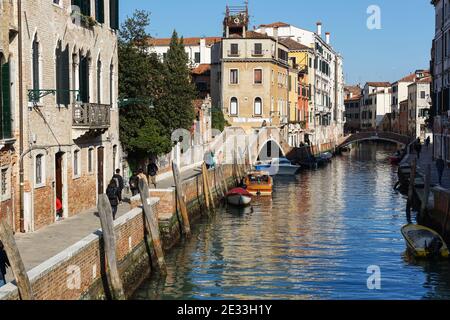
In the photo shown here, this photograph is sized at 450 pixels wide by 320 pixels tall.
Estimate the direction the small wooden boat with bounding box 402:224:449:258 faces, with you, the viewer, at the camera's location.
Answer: facing away from the viewer and to the left of the viewer

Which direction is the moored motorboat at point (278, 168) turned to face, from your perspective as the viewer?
facing to the right of the viewer

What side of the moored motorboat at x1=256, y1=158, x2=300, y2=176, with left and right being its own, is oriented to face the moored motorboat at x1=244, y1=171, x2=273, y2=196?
right

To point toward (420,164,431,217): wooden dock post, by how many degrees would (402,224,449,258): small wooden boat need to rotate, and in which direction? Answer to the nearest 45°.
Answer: approximately 45° to its right

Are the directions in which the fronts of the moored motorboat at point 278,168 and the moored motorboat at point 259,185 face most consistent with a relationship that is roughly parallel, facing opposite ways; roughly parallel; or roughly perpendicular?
roughly perpendicular

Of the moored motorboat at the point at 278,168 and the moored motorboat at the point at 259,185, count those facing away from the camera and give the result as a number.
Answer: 1

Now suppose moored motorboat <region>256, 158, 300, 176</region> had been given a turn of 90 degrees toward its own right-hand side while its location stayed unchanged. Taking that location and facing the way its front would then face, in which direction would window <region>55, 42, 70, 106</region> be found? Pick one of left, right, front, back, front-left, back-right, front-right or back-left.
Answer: front

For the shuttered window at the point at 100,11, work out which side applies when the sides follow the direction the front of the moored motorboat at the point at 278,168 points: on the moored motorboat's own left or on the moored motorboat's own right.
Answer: on the moored motorboat's own right

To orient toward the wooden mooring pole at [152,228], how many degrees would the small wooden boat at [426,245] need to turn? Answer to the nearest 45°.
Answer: approximately 90° to its left
